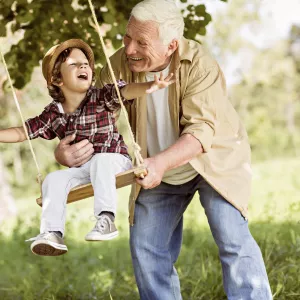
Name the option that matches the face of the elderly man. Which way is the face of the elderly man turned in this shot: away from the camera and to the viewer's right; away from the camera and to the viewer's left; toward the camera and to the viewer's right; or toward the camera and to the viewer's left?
toward the camera and to the viewer's left

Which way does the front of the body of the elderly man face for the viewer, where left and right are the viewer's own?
facing the viewer and to the left of the viewer

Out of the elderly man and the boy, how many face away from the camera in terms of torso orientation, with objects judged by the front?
0

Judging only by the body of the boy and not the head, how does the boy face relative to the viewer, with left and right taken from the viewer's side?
facing the viewer

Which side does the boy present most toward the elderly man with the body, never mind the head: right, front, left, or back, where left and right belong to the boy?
left

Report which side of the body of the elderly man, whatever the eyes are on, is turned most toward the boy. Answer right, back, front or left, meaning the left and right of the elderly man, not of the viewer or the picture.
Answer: front
